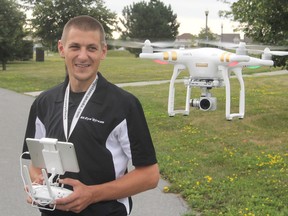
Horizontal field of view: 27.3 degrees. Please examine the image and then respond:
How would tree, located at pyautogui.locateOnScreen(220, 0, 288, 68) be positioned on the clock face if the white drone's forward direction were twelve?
The tree is roughly at 7 o'clock from the white drone.

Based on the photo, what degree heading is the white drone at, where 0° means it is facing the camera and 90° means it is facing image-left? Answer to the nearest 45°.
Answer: approximately 0°

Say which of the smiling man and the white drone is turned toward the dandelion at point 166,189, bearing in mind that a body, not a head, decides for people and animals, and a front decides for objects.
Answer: the white drone

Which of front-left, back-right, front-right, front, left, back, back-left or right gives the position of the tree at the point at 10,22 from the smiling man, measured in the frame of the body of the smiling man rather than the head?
back-right

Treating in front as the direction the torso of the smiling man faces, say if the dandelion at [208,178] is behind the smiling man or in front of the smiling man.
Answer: behind

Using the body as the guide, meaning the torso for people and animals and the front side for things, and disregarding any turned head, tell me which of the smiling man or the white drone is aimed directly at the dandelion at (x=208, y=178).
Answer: the white drone

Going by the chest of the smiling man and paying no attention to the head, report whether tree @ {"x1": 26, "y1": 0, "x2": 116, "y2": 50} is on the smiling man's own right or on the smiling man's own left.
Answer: on the smiling man's own right

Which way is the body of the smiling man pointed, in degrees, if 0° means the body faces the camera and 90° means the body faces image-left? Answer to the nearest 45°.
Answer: approximately 45°
